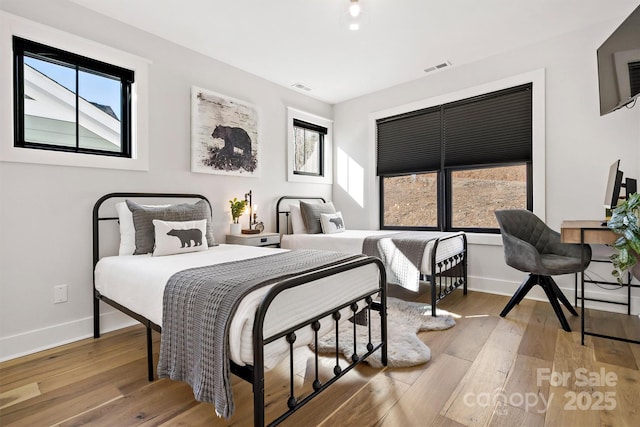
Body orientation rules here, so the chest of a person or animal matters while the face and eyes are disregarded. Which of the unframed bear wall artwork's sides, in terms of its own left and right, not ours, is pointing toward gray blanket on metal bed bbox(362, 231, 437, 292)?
front

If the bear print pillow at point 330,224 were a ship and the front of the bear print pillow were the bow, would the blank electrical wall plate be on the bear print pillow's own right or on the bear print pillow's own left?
on the bear print pillow's own right

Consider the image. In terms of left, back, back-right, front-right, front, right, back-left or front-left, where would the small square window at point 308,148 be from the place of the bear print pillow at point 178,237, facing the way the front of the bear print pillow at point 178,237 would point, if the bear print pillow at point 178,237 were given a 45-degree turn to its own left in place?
front-left

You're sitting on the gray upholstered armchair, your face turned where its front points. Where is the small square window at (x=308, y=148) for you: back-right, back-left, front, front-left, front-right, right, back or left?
back-right

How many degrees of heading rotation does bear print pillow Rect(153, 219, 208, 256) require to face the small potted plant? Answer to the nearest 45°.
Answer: approximately 90° to its left

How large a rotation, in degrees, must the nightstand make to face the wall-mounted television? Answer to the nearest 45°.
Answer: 0° — it already faces it

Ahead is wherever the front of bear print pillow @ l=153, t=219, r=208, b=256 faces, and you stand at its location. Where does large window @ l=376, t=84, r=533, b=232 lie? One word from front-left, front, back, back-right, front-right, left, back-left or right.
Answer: front-left

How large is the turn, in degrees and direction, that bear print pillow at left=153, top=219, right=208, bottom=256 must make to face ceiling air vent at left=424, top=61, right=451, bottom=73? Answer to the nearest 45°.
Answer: approximately 45° to its left

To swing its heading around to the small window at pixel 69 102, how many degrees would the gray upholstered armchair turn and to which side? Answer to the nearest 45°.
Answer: approximately 90° to its right

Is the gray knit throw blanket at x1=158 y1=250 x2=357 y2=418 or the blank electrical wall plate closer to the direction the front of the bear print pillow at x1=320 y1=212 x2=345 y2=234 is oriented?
the gray knit throw blanket

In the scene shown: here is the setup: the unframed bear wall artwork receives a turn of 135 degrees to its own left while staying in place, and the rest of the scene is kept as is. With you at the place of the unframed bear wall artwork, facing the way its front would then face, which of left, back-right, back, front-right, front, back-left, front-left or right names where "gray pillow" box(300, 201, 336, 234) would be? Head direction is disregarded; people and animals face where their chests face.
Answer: right
